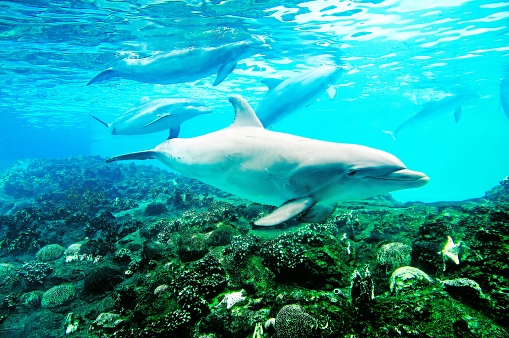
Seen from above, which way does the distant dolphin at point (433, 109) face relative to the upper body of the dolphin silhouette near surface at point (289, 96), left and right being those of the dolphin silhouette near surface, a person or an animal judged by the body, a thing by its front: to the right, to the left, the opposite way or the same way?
the same way

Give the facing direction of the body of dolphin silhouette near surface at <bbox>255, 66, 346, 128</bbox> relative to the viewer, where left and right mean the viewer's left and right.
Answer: facing to the right of the viewer

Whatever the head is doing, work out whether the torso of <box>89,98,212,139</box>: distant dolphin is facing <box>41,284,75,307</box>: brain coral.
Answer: no

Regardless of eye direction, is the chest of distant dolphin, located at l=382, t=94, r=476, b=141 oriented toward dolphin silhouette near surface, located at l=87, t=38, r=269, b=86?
no

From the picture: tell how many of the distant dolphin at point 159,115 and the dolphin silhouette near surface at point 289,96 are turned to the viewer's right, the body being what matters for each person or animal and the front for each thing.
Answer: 2

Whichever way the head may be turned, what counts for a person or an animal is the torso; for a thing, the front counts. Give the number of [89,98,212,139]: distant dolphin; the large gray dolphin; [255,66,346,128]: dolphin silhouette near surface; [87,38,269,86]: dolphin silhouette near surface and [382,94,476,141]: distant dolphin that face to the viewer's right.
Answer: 5

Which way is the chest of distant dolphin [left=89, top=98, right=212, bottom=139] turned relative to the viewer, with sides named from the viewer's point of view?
facing to the right of the viewer

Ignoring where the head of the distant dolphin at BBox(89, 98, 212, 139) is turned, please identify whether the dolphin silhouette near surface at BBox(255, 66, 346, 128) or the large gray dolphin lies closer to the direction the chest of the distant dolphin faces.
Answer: the dolphin silhouette near surface

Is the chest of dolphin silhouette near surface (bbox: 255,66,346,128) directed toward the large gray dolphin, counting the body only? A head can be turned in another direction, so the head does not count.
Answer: no

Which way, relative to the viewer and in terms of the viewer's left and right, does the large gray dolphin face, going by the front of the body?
facing to the right of the viewer

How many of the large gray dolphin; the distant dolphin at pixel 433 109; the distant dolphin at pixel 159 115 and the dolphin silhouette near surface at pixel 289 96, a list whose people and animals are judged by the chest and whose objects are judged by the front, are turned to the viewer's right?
4

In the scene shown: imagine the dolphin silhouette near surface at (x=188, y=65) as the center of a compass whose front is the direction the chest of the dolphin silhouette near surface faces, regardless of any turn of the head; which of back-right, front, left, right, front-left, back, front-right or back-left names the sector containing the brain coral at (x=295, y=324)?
right

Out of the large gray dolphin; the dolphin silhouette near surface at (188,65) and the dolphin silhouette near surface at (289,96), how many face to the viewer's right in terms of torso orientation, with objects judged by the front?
3

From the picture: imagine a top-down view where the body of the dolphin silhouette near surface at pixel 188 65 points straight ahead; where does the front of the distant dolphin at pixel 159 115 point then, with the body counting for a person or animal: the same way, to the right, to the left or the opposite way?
the same way
